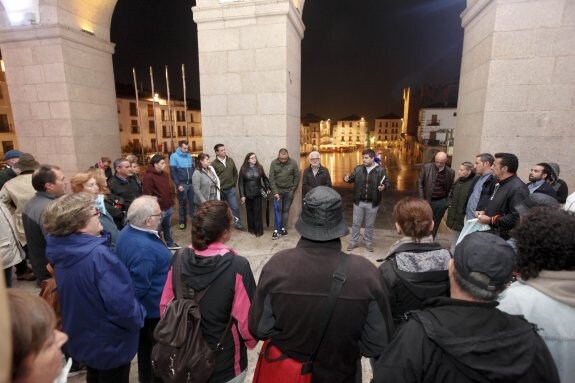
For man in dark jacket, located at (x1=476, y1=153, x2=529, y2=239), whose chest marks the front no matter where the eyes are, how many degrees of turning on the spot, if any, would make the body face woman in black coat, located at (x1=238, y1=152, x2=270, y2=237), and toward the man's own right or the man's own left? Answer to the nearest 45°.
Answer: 0° — they already face them

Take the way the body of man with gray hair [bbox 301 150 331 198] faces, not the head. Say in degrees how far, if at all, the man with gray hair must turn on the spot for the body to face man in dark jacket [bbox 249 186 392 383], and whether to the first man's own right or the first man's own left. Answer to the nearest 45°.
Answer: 0° — they already face them

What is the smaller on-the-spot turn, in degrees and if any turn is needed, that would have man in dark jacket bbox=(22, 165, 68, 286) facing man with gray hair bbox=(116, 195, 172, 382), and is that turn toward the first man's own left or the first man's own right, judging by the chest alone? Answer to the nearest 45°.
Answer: approximately 90° to the first man's own right

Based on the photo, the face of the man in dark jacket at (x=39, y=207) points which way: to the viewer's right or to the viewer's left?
to the viewer's right

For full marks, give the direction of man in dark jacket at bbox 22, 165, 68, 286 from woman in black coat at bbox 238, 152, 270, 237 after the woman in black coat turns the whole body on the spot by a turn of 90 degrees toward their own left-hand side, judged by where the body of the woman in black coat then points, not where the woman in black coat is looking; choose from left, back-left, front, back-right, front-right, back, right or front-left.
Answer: back-right

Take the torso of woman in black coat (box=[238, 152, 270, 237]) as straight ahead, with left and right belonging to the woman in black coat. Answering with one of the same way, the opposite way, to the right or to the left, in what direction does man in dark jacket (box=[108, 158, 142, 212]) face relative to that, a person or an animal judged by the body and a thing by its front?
to the left

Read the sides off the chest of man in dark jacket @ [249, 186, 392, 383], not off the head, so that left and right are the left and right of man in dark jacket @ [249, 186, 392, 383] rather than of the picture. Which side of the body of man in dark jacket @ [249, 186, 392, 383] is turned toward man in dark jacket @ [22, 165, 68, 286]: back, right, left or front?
left

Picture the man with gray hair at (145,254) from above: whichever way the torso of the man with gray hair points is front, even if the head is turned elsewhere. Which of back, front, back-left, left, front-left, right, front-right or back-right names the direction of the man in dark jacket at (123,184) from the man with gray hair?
front-left

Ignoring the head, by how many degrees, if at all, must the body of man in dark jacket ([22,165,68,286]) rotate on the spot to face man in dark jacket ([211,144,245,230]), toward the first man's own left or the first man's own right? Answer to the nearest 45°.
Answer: approximately 45° to the first man's own left

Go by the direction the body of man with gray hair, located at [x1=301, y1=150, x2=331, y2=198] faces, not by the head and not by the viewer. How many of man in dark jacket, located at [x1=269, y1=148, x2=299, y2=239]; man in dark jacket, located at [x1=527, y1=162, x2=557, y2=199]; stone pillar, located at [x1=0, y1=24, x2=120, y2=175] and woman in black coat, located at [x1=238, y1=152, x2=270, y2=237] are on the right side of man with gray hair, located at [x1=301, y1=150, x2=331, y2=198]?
3

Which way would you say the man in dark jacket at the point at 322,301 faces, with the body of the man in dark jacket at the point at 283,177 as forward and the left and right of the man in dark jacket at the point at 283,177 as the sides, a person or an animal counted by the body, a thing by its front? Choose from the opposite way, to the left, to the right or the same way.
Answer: the opposite way

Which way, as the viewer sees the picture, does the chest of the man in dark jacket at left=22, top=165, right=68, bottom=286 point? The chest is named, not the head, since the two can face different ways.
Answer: to the viewer's right

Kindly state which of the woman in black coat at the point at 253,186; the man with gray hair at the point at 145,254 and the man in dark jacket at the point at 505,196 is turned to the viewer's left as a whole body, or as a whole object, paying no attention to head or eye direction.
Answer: the man in dark jacket

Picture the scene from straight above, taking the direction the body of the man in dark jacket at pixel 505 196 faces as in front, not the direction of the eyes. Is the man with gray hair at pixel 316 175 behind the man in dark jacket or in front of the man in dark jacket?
in front

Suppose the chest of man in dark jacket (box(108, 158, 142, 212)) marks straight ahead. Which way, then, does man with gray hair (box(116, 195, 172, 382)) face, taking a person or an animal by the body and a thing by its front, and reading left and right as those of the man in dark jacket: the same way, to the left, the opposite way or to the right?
to the left

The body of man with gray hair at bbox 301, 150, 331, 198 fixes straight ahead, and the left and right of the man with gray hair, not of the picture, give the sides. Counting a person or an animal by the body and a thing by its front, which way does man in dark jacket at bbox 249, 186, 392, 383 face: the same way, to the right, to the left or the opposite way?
the opposite way

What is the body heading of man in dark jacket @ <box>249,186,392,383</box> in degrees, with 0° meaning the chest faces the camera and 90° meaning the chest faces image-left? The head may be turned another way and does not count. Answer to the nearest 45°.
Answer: approximately 180°
